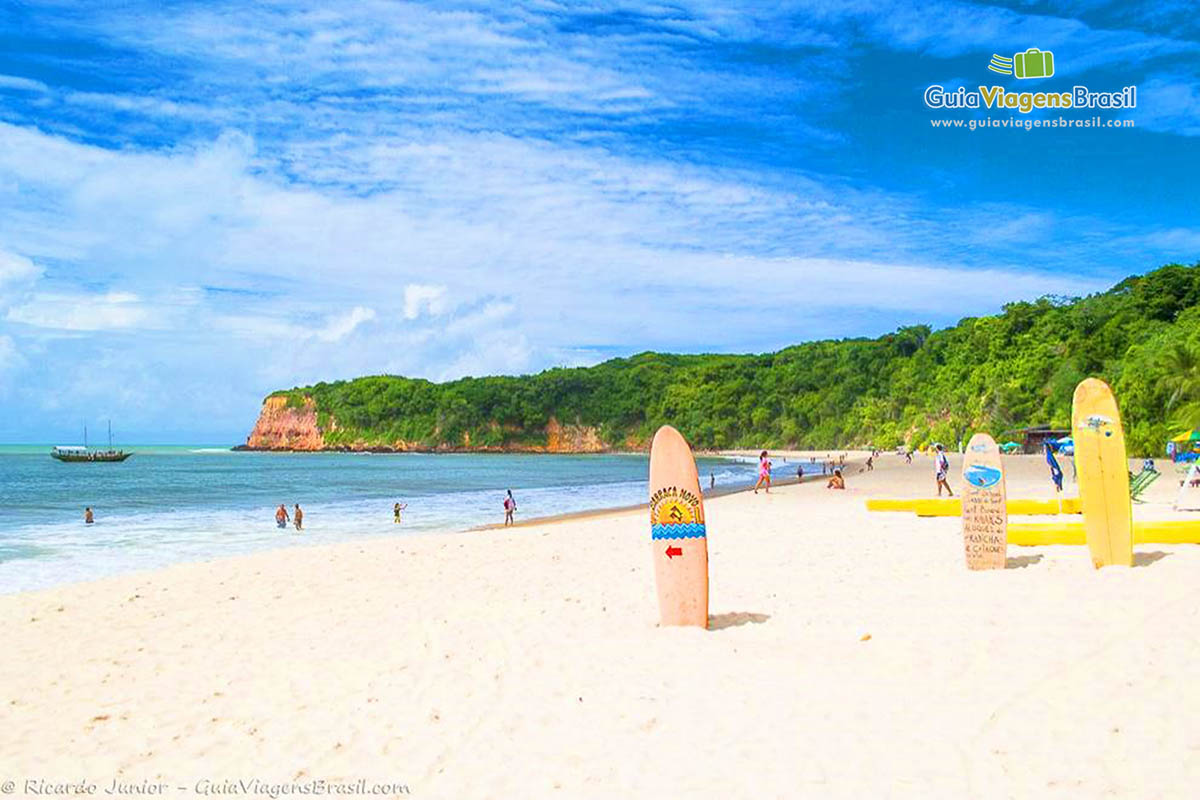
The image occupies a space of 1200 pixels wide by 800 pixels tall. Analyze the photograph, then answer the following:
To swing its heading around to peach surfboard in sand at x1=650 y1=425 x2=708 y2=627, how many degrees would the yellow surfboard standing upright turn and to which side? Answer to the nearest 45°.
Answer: approximately 45° to its right

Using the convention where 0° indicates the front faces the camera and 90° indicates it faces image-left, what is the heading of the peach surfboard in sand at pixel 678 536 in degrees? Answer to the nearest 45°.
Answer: approximately 0°

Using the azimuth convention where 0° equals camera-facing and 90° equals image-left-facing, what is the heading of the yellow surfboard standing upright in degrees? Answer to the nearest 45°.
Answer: approximately 0°

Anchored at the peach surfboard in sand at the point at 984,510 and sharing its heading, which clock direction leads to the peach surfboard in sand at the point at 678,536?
the peach surfboard in sand at the point at 678,536 is roughly at 1 o'clock from the peach surfboard in sand at the point at 984,510.

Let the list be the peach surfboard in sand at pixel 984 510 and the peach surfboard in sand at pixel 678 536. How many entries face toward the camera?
2

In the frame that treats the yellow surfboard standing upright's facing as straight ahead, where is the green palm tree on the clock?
The green palm tree is roughly at 6 o'clock from the yellow surfboard standing upright.

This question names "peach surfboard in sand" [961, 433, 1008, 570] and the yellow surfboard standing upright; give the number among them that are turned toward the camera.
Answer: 2

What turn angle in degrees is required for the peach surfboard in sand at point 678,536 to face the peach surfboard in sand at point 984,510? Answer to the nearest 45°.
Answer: approximately 135° to its left

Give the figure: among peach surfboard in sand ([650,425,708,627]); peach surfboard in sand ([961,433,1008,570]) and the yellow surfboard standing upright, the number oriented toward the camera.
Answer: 3
